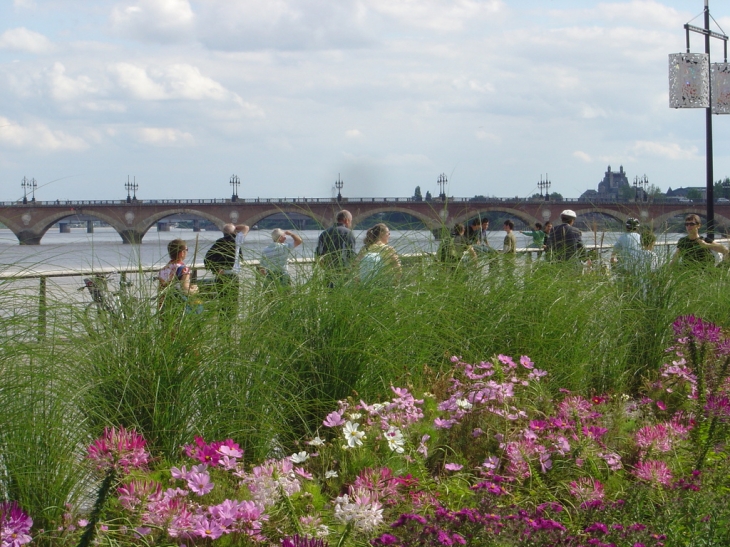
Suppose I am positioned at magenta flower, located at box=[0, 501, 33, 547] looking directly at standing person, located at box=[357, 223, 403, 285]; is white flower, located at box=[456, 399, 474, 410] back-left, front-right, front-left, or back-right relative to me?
front-right

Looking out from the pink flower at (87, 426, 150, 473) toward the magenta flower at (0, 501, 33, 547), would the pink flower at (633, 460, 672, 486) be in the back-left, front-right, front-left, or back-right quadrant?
back-left

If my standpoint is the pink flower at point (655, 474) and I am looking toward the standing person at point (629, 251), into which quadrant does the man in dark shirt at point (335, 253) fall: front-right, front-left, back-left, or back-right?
front-left

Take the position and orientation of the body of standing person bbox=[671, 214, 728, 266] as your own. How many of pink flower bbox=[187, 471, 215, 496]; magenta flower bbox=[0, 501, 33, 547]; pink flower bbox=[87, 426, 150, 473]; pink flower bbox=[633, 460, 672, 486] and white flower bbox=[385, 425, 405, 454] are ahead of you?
5

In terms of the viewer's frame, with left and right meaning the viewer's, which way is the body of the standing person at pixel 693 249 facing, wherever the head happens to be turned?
facing the viewer

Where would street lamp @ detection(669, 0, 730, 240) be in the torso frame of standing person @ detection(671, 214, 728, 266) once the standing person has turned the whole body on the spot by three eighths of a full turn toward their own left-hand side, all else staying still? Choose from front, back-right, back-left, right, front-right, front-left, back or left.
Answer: front-left

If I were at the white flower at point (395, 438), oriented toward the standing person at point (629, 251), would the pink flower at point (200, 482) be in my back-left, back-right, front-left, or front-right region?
back-left

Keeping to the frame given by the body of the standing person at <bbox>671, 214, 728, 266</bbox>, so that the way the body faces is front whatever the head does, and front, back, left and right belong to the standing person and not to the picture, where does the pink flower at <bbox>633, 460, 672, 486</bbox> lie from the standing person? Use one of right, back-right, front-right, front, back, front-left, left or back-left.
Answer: front

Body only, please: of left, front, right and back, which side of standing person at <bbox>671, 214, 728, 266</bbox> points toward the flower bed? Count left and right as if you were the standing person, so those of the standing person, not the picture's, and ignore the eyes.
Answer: front

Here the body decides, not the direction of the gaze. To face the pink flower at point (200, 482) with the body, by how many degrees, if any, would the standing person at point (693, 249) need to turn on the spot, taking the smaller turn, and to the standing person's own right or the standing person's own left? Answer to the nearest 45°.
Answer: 0° — they already face it

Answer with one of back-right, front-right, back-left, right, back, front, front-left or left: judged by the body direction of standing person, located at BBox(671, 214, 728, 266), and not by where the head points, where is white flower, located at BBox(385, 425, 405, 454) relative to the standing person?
front

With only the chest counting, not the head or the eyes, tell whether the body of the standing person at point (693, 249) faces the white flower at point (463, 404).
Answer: yes

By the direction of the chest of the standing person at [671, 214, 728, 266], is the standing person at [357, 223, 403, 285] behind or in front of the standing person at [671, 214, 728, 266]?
in front

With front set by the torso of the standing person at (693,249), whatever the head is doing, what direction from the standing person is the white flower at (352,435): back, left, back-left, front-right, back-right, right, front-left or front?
front
